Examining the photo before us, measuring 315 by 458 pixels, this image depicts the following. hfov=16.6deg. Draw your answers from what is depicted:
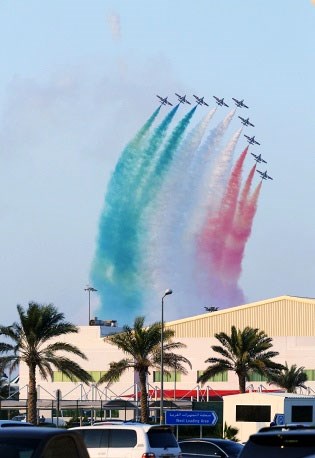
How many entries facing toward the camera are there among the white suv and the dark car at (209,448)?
0

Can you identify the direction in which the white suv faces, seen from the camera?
facing away from the viewer and to the left of the viewer

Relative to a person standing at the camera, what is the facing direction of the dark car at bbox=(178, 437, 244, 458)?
facing away from the viewer and to the left of the viewer

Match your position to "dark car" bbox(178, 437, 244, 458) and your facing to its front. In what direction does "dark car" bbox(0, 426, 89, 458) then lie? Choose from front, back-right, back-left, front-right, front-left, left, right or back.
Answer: back-left

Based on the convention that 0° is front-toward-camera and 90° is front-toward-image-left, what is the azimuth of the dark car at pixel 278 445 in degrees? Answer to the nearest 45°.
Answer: approximately 180°

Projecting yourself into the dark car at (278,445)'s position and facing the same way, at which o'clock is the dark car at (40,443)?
the dark car at (40,443) is roughly at 8 o'clock from the dark car at (278,445).

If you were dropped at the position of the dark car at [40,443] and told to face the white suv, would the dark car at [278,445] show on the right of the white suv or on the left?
right

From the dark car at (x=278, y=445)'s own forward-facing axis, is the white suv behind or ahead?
ahead
